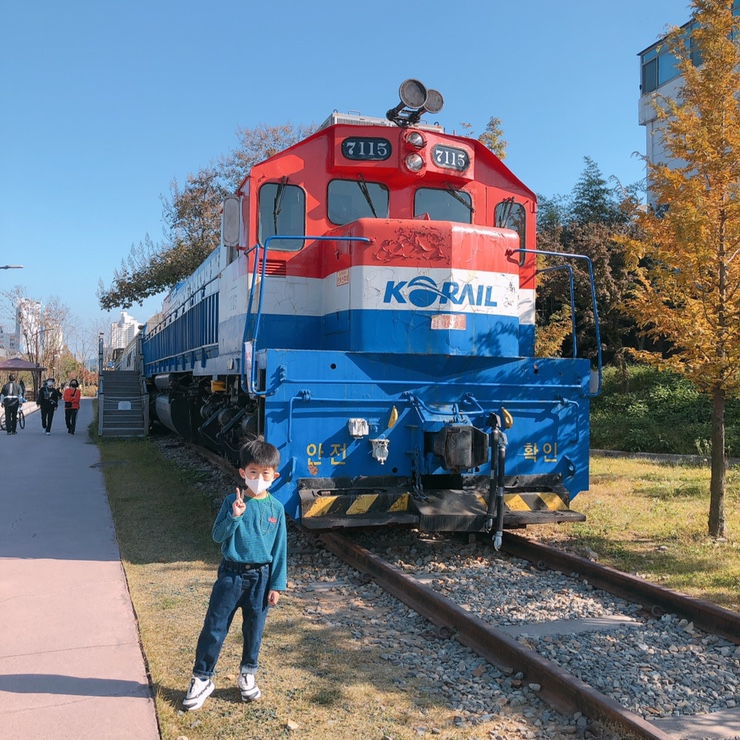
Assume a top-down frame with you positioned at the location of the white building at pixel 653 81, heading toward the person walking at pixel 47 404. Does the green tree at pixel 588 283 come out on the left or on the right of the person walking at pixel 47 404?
left

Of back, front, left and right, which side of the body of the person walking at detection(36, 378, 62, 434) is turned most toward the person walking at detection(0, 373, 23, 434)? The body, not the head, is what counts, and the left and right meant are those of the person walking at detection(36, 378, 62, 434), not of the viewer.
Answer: right

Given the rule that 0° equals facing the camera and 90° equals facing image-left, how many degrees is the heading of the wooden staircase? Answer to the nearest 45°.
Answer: approximately 0°

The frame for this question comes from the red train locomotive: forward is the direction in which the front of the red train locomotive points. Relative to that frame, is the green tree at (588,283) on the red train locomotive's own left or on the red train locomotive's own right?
on the red train locomotive's own left

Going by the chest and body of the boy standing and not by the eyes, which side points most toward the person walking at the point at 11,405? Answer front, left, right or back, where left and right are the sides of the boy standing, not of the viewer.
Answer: back

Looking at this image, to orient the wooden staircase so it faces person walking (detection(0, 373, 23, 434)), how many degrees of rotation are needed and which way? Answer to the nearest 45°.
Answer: approximately 135° to its right

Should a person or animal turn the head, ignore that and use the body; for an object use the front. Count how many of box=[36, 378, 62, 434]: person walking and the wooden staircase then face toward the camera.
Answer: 2

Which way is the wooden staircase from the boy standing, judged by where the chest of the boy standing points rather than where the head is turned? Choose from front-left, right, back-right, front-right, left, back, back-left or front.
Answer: back
